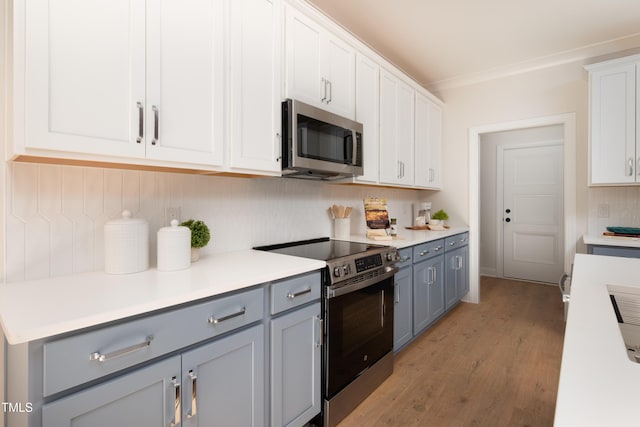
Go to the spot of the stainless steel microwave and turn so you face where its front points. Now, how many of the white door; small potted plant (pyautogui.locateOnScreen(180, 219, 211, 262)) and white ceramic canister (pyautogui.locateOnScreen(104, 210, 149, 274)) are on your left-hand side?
1

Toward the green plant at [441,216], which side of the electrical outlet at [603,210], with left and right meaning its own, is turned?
right

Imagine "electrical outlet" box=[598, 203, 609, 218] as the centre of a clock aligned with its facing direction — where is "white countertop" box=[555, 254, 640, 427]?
The white countertop is roughly at 12 o'clock from the electrical outlet.

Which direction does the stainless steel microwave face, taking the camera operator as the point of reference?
facing the viewer and to the right of the viewer

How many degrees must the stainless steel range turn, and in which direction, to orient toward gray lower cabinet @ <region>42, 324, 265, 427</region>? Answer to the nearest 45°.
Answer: approximately 90° to its right

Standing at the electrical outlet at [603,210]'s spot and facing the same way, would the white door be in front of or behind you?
behind

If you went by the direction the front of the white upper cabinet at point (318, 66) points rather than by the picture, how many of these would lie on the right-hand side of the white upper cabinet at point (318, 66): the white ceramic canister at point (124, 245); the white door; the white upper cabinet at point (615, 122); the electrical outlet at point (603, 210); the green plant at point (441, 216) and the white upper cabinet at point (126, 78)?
2
